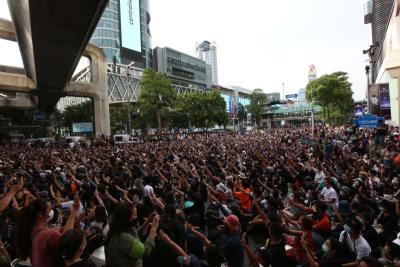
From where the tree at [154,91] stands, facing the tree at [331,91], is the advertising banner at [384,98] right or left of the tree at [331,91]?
right

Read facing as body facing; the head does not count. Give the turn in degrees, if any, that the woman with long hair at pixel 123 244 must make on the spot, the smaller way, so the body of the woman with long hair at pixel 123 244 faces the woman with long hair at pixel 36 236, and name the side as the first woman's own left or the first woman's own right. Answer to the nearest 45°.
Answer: approximately 135° to the first woman's own left

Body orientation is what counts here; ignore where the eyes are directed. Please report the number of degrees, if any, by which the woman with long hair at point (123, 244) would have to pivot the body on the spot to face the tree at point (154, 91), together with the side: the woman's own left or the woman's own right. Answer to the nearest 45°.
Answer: approximately 45° to the woman's own left

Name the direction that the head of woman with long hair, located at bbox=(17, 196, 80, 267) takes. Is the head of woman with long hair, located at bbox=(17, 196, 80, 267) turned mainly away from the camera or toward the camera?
away from the camera

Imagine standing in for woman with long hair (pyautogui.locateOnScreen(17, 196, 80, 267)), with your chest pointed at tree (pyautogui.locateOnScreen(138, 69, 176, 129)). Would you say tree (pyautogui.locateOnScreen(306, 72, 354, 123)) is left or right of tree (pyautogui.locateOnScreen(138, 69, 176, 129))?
right

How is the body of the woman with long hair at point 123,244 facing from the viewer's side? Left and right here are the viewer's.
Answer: facing away from the viewer and to the right of the viewer

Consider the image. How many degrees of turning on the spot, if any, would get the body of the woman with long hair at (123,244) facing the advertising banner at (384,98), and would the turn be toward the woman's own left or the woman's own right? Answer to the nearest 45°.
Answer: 0° — they already face it

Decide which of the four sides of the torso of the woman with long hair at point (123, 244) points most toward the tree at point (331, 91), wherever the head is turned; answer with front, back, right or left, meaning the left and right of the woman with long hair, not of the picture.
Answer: front
